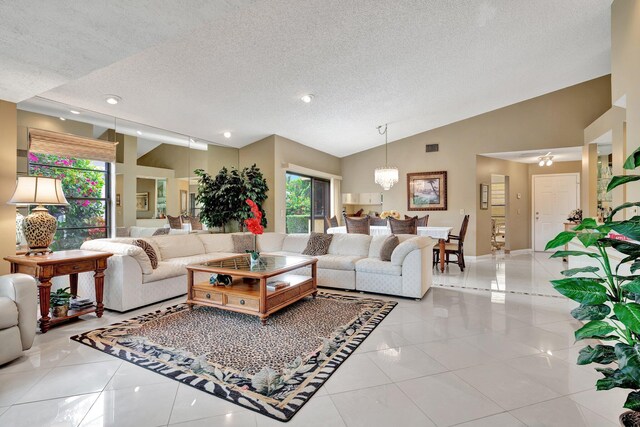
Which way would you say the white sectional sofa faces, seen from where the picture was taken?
facing the viewer

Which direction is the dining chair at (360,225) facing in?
away from the camera

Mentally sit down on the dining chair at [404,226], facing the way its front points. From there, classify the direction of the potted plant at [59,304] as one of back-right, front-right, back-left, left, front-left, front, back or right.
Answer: back-left

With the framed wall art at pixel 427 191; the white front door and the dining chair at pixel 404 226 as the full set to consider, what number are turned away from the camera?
1

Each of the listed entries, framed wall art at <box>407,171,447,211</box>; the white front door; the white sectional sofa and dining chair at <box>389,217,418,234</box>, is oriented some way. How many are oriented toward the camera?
3

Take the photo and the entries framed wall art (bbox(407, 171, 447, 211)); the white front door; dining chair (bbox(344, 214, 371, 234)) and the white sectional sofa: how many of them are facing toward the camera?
3

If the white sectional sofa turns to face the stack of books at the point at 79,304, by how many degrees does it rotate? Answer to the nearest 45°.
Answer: approximately 90° to its right

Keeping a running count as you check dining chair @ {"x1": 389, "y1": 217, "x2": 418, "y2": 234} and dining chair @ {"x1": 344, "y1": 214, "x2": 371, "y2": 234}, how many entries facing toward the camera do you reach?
0

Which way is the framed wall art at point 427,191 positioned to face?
toward the camera

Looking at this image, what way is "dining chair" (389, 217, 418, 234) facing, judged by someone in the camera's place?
facing away from the viewer

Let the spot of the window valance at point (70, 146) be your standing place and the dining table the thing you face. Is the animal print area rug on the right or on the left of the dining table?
right

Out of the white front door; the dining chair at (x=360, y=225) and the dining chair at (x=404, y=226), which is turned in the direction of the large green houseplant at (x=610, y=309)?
the white front door

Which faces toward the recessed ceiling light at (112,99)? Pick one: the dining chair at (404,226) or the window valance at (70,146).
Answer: the window valance

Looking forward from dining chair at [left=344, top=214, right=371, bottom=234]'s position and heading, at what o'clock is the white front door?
The white front door is roughly at 2 o'clock from the dining chair.

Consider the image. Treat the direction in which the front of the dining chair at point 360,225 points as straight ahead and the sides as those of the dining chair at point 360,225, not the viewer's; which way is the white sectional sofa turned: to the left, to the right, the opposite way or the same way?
the opposite way

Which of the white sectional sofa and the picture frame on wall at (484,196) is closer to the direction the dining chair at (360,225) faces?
the picture frame on wall

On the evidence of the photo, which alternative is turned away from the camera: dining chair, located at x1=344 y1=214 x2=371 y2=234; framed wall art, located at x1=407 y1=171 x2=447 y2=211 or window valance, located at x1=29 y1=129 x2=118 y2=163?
the dining chair

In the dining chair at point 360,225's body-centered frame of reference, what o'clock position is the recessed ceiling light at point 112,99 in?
The recessed ceiling light is roughly at 8 o'clock from the dining chair.

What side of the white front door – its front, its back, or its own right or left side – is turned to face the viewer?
front

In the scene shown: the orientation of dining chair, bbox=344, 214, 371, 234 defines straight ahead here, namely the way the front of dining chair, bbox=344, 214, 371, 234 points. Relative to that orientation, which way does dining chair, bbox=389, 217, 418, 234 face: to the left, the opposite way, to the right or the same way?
the same way
